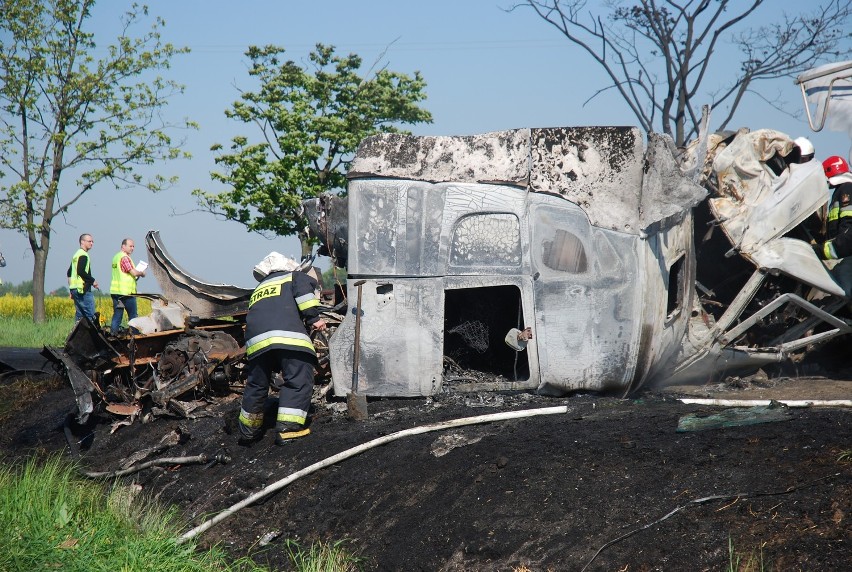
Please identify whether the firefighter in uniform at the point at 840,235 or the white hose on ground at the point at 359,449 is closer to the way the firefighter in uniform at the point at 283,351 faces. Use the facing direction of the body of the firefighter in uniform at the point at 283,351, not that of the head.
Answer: the firefighter in uniform

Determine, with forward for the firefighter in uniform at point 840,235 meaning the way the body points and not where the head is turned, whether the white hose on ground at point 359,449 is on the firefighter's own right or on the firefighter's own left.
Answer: on the firefighter's own left

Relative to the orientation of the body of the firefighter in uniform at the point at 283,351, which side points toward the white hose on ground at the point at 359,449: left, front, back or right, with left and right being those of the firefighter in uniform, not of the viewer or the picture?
right

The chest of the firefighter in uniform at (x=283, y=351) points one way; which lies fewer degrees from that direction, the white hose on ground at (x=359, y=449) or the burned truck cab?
the burned truck cab

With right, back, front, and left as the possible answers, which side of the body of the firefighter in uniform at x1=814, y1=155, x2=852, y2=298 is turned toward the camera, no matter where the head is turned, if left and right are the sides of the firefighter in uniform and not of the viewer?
left

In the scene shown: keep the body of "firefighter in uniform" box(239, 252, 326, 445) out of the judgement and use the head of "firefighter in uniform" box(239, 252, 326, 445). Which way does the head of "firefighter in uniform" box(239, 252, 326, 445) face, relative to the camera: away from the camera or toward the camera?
away from the camera

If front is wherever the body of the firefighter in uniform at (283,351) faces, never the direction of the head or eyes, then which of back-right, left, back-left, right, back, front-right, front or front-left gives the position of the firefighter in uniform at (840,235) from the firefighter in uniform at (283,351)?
front-right

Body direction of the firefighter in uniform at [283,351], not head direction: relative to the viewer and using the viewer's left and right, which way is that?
facing away from the viewer and to the right of the viewer

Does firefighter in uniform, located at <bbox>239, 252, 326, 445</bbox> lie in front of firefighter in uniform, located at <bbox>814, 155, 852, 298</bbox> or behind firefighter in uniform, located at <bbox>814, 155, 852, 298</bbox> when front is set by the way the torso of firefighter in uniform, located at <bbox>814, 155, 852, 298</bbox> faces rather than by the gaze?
in front

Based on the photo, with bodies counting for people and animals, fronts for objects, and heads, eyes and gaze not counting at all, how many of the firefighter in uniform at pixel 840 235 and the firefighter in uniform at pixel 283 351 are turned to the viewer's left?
1

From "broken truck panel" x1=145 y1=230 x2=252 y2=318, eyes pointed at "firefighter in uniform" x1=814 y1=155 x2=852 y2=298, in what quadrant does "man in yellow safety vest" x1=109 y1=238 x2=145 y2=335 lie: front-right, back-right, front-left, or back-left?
back-left

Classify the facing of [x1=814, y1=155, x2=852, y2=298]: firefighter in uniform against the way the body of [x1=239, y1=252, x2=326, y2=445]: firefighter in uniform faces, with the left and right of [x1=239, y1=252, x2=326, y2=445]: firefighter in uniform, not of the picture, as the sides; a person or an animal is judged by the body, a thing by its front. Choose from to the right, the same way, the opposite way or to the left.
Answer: to the left

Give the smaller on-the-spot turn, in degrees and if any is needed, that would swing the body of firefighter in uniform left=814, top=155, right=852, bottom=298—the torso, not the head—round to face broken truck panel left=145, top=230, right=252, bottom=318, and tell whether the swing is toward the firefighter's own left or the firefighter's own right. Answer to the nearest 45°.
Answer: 0° — they already face it

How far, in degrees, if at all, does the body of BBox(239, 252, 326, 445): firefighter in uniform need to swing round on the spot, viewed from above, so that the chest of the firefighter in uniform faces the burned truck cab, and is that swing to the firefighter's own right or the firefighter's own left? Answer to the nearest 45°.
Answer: approximately 45° to the firefighter's own right

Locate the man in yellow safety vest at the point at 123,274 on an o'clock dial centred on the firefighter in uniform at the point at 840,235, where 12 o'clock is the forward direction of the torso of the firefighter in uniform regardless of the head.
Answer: The man in yellow safety vest is roughly at 12 o'clock from the firefighter in uniform.
